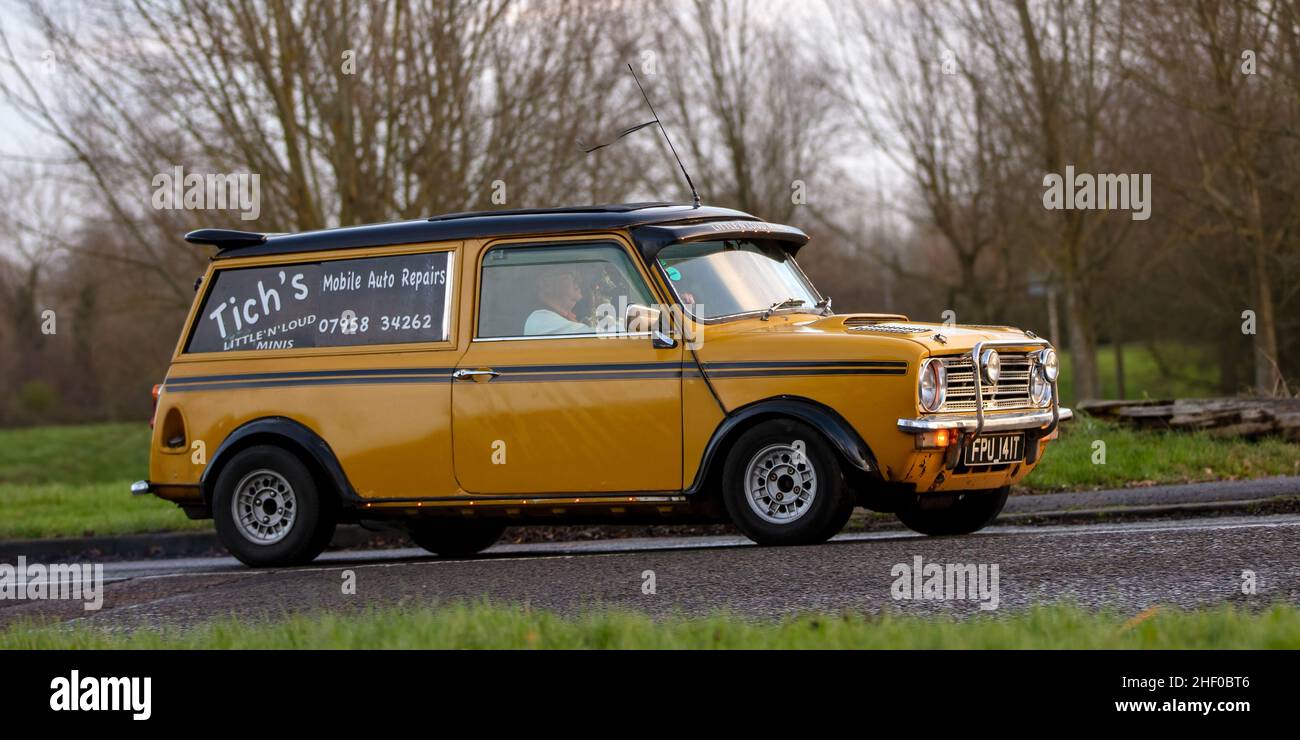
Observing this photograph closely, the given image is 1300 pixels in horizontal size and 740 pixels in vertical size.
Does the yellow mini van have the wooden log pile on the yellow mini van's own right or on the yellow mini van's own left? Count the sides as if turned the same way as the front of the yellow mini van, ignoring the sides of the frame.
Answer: on the yellow mini van's own left

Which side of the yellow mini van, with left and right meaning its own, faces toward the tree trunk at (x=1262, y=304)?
left

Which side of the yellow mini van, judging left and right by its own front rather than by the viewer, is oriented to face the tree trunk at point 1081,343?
left

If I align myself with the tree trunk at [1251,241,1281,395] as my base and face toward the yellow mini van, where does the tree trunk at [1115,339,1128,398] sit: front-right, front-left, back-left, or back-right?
back-right

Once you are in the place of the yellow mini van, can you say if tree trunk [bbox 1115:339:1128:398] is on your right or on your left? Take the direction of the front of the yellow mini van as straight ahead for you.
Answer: on your left

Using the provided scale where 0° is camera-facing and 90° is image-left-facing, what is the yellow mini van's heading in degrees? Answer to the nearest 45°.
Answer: approximately 315°

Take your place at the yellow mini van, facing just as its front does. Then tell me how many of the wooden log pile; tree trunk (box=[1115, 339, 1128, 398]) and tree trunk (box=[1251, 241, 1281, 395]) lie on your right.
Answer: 0

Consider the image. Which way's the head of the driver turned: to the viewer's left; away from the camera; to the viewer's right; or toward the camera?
to the viewer's right

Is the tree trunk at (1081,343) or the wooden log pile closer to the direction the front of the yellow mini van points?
the wooden log pile

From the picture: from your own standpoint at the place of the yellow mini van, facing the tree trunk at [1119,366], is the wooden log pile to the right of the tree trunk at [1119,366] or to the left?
right
